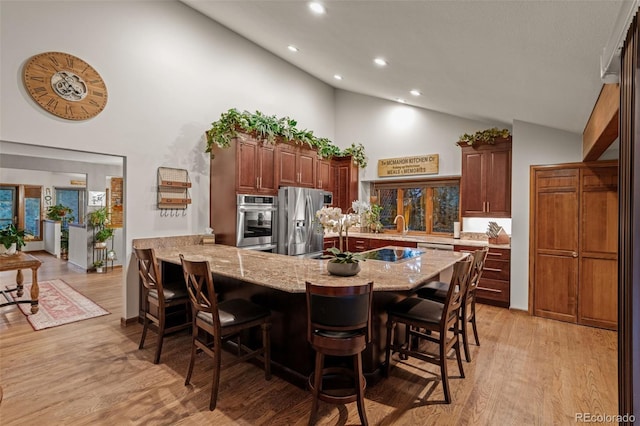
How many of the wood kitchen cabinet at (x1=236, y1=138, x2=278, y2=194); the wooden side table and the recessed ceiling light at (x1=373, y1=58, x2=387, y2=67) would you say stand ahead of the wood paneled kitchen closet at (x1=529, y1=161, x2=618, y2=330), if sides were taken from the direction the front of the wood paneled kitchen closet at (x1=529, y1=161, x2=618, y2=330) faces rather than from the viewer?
3

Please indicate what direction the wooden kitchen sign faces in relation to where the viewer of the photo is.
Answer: facing the viewer and to the left of the viewer

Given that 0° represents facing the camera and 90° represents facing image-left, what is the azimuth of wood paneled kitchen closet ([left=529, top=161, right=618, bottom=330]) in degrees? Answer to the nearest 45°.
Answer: approximately 45°

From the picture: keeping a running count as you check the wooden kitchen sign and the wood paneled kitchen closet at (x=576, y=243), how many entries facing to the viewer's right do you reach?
0

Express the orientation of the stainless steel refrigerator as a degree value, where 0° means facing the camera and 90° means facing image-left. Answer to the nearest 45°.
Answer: approximately 315°

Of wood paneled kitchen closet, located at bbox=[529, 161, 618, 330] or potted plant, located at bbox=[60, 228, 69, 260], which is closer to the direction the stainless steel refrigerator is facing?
the wood paneled kitchen closet

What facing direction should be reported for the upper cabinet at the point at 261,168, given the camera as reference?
facing the viewer and to the right of the viewer

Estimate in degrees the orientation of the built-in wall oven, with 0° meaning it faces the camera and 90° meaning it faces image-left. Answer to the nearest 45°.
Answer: approximately 315°

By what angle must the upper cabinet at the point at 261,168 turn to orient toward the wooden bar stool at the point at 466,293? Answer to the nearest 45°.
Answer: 0° — it already faces it
